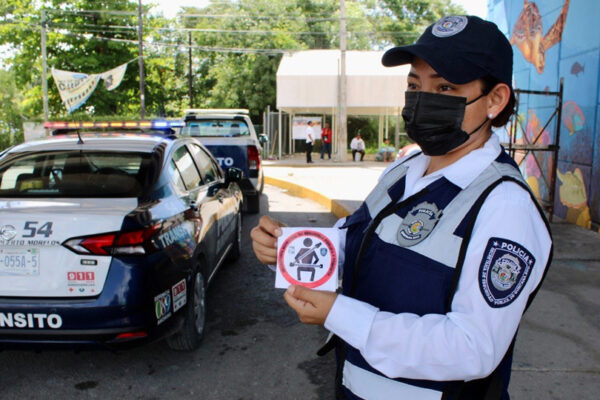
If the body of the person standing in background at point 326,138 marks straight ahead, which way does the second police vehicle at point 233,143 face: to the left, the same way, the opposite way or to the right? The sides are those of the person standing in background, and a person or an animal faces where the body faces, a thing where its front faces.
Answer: the opposite way

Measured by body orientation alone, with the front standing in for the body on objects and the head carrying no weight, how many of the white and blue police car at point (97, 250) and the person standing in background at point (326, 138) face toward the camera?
1

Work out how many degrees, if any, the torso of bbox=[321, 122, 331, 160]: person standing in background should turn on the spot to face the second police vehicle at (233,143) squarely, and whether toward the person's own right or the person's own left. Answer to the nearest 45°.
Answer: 0° — they already face it

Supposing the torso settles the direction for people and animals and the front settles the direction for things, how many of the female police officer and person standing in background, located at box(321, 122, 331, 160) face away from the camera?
0

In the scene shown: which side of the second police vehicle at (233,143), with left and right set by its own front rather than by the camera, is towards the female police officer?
back

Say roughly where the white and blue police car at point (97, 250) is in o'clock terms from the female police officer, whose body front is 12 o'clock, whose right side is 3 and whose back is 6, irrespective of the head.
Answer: The white and blue police car is roughly at 3 o'clock from the female police officer.

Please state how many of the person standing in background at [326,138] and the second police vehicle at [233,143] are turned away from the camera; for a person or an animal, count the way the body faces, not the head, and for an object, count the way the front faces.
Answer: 1

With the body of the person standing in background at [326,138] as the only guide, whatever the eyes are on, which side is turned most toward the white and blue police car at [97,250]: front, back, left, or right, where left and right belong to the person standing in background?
front

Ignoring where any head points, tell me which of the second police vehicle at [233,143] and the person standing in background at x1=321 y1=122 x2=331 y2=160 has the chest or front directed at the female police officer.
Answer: the person standing in background

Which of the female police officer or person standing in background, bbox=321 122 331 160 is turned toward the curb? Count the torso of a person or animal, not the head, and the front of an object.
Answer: the person standing in background

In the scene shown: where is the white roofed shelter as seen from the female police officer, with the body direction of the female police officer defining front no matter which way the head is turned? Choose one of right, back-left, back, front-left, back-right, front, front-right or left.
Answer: back-right

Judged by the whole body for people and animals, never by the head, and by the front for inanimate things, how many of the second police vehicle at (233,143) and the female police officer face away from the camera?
1

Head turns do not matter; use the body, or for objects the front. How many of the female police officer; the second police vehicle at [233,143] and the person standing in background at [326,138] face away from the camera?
1

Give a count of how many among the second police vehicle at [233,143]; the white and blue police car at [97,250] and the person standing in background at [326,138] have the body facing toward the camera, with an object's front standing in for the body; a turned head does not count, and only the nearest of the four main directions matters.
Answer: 1

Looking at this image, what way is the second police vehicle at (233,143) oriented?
away from the camera
